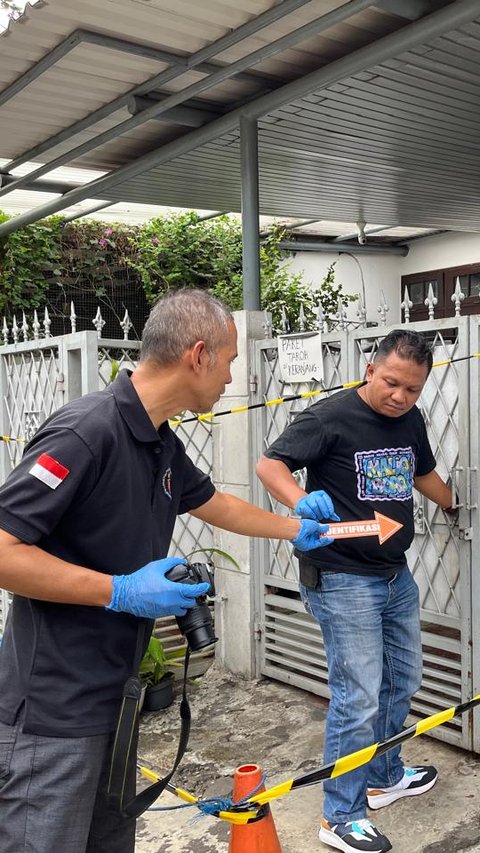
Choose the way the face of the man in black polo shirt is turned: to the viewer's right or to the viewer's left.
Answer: to the viewer's right

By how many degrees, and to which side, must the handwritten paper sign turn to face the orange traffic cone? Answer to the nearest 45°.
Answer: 0° — it already faces it

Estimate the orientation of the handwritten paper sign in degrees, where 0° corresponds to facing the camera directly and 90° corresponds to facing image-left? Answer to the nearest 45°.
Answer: approximately 0°
